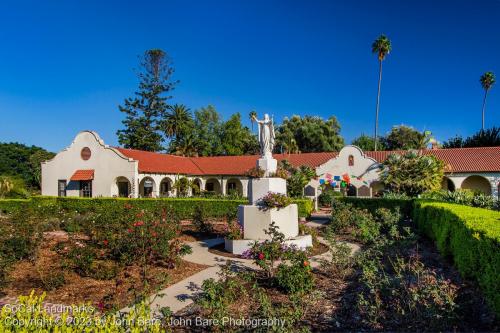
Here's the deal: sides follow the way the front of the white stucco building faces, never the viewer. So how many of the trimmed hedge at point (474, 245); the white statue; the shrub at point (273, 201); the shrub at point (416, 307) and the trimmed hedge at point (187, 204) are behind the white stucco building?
0

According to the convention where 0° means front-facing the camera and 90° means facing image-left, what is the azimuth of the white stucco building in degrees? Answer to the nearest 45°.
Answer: approximately 0°

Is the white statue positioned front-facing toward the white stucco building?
no

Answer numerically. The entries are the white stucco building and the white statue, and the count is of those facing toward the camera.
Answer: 2

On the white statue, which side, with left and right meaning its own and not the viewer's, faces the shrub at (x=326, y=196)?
back

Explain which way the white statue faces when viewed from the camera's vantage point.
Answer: facing the viewer

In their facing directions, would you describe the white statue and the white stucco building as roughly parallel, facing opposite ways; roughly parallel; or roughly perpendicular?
roughly parallel

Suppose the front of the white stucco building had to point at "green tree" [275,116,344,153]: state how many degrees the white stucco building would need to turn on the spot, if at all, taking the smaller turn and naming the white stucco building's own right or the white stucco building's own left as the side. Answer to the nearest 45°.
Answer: approximately 135° to the white stucco building's own left

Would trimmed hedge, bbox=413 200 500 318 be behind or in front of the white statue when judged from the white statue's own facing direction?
in front

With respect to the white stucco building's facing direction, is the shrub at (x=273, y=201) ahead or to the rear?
ahead

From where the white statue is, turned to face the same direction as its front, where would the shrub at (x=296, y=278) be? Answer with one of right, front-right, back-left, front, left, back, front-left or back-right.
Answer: front

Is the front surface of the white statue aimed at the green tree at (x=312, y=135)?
no

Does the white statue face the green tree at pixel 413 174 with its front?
no
